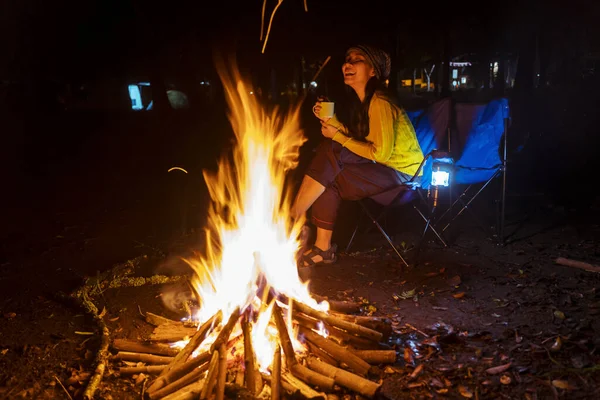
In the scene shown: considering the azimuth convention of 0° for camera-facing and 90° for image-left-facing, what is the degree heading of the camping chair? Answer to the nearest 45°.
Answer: approximately 45°

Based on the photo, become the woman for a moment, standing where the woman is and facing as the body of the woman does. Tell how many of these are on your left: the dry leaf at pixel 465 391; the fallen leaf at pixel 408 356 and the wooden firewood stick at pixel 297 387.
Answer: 3

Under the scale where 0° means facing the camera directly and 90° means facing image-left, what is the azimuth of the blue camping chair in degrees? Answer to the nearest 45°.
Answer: approximately 45°

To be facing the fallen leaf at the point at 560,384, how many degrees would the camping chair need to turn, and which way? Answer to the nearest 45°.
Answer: approximately 45° to its left

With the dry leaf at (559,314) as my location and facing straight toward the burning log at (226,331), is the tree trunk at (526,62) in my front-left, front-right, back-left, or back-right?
back-right

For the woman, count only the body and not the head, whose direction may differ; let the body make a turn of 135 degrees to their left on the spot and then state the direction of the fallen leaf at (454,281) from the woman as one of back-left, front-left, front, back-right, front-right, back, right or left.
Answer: front

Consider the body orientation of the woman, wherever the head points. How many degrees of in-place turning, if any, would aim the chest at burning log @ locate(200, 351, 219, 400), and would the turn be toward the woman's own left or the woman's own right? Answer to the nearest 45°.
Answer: approximately 90° to the woman's own left

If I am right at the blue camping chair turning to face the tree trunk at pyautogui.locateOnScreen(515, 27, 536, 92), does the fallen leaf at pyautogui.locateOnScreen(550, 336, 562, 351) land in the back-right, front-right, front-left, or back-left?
back-right

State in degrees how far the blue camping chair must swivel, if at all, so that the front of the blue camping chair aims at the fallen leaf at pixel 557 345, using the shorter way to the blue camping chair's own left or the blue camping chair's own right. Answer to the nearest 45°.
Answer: approximately 45° to the blue camping chair's own left

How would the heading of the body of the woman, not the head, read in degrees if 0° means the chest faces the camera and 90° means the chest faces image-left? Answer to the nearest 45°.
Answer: approximately 90°
